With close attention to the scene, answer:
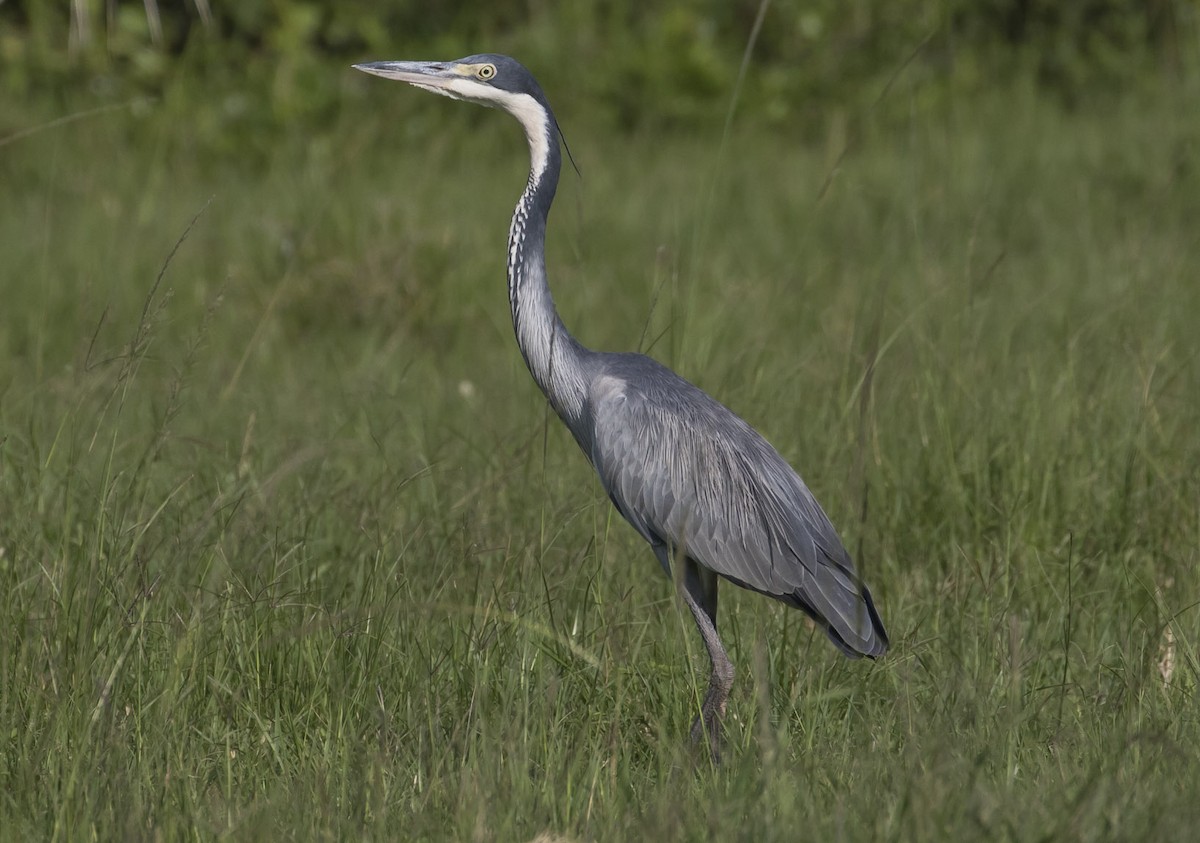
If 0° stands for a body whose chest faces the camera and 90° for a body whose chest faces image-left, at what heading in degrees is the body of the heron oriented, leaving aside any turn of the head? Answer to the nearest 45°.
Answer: approximately 90°
